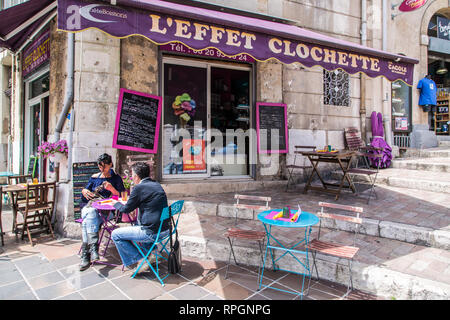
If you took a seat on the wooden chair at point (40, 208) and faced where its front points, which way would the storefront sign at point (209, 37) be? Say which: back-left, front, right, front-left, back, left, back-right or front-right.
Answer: back

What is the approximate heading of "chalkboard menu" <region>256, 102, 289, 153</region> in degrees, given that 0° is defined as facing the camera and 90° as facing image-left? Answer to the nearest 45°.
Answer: approximately 0°

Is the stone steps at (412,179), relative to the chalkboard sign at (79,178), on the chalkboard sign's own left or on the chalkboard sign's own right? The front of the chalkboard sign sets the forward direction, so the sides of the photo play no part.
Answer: on the chalkboard sign's own left

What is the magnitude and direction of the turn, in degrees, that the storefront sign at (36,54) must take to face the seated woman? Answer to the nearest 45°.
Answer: approximately 45° to its left

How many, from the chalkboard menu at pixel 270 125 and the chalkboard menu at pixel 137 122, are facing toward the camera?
2

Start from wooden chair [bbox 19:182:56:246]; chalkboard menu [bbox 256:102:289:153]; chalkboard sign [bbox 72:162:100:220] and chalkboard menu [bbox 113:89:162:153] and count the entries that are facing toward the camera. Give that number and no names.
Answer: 3

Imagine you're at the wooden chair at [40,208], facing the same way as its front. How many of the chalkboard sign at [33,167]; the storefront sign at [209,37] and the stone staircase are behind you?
2

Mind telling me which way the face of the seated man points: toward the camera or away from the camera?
away from the camera

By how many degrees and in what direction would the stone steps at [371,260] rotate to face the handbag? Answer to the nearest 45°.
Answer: approximately 45° to its right

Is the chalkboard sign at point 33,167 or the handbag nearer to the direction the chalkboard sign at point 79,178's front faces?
the handbag
